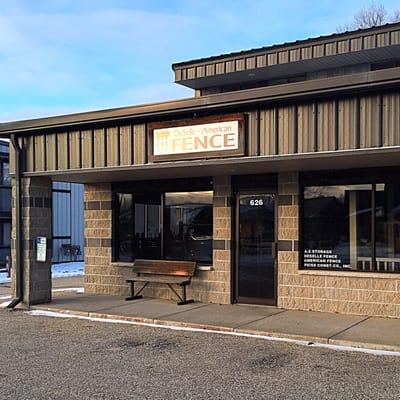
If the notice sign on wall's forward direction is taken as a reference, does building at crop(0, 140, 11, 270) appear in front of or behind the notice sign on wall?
behind

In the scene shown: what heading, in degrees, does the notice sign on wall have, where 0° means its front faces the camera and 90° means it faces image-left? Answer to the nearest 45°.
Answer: approximately 0°

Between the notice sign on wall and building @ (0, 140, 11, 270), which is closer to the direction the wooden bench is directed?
the notice sign on wall

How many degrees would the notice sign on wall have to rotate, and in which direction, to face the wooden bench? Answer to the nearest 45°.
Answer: approximately 90° to its left

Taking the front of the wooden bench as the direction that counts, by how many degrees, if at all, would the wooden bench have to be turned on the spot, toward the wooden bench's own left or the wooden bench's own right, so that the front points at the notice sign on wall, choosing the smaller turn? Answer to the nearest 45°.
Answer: approximately 45° to the wooden bench's own right

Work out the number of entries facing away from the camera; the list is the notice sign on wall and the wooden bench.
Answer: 0

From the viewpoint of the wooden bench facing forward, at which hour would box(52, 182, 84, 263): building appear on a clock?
The building is roughly at 4 o'clock from the wooden bench.

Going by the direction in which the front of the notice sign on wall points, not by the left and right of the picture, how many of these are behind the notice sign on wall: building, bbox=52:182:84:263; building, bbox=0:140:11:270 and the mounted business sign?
2

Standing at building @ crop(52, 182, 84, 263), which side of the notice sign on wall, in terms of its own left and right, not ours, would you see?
back

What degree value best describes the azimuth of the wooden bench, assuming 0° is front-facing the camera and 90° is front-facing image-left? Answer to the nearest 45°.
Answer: approximately 45°
